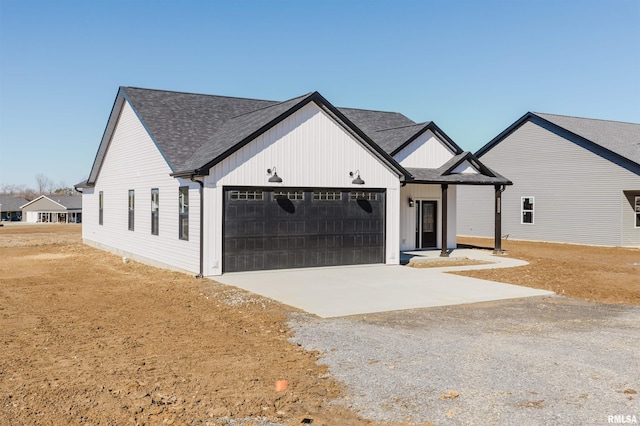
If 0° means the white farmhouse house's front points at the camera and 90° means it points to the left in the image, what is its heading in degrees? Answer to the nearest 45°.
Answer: approximately 315°

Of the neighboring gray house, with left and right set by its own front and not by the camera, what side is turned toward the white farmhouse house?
right

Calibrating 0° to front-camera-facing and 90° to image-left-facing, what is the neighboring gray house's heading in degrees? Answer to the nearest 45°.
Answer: approximately 315°

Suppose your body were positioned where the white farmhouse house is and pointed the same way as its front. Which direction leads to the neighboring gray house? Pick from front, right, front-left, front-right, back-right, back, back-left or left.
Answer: left
